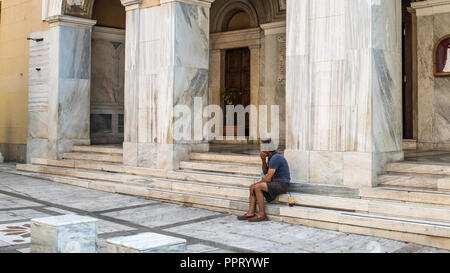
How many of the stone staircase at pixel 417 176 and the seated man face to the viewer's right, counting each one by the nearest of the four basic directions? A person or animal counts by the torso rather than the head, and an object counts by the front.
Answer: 0

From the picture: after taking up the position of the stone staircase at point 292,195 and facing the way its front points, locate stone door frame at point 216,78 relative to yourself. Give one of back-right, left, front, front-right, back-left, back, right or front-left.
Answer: back-right

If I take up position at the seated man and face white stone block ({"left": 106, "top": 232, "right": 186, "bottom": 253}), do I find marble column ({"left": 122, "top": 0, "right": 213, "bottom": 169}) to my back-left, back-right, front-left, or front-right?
back-right

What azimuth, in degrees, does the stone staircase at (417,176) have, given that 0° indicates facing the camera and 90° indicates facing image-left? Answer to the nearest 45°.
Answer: approximately 45°

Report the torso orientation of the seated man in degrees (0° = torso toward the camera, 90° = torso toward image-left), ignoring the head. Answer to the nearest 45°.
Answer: approximately 90°

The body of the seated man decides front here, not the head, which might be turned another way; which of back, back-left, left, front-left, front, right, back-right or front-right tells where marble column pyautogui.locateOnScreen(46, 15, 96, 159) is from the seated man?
front-right

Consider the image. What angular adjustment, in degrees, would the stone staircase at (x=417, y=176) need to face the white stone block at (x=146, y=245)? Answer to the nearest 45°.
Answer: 0° — it already faces it

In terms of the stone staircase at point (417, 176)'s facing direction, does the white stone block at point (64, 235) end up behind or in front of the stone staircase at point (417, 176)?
in front

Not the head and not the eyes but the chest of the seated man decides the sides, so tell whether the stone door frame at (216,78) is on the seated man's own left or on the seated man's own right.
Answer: on the seated man's own right

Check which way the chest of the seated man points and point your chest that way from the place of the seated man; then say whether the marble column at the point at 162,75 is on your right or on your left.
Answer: on your right
